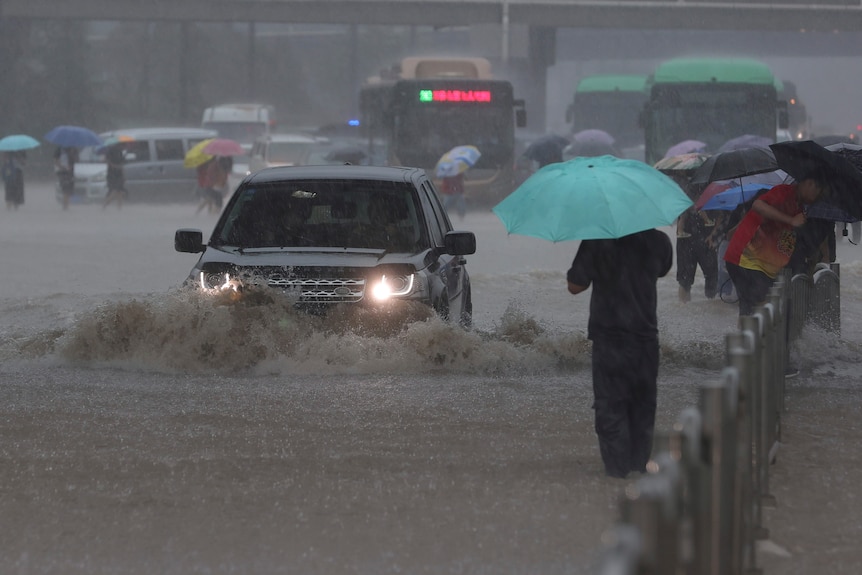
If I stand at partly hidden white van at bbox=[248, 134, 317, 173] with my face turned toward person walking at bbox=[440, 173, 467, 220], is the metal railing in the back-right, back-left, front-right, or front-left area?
front-right

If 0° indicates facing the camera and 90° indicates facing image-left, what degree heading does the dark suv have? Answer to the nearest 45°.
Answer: approximately 0°

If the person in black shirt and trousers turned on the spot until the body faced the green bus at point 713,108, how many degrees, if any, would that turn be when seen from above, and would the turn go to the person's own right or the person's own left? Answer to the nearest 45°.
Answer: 0° — they already face it

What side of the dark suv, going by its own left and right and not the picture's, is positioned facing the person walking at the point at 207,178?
back

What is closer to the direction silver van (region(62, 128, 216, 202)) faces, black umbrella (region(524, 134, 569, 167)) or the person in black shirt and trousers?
the person in black shirt and trousers

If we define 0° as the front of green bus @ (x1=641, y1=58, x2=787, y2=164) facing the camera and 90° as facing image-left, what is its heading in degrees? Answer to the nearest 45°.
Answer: approximately 0°

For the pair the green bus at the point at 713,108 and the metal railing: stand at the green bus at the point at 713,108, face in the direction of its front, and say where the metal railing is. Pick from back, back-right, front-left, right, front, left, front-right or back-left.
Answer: front

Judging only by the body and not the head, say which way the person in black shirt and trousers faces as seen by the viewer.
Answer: away from the camera
